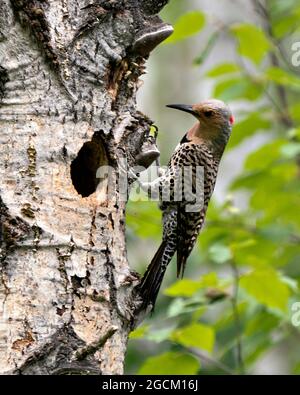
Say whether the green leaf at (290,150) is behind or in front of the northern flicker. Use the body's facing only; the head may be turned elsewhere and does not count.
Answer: behind

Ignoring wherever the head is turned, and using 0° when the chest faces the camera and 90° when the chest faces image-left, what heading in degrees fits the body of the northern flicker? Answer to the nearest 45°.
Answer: approximately 90°
